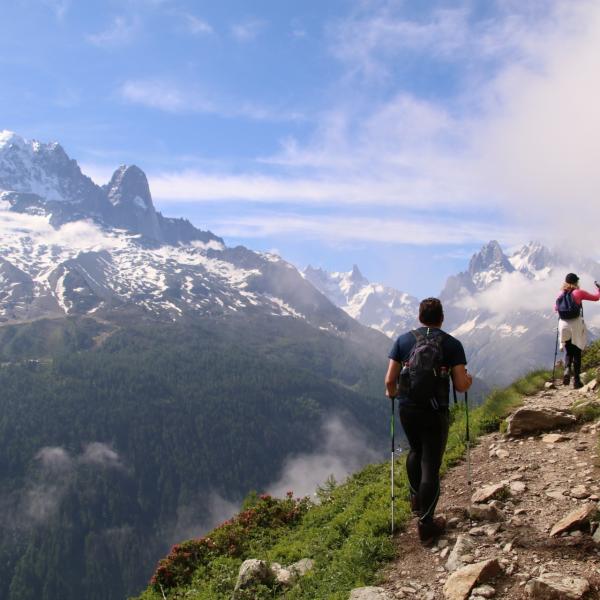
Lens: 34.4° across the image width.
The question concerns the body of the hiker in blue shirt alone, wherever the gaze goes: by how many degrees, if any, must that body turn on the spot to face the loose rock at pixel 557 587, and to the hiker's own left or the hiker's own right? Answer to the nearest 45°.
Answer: approximately 135° to the hiker's own right

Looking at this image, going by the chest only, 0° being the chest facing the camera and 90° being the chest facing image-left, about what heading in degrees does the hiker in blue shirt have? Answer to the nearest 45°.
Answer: approximately 180°

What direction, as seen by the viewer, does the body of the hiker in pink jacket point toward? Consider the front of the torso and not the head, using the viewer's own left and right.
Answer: facing away from the viewer and to the right of the viewer

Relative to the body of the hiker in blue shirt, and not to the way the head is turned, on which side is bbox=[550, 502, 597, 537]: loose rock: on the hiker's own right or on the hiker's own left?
on the hiker's own right

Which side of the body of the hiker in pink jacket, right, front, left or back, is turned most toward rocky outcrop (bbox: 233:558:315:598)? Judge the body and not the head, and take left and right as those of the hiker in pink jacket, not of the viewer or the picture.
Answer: back

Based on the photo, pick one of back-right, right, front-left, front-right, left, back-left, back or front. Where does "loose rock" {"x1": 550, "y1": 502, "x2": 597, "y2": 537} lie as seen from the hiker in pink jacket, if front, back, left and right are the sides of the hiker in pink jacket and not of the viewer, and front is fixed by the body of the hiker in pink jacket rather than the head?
back-right

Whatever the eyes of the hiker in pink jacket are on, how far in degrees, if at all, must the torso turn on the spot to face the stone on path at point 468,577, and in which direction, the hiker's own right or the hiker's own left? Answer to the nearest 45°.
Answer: approximately 135° to the hiker's own right
